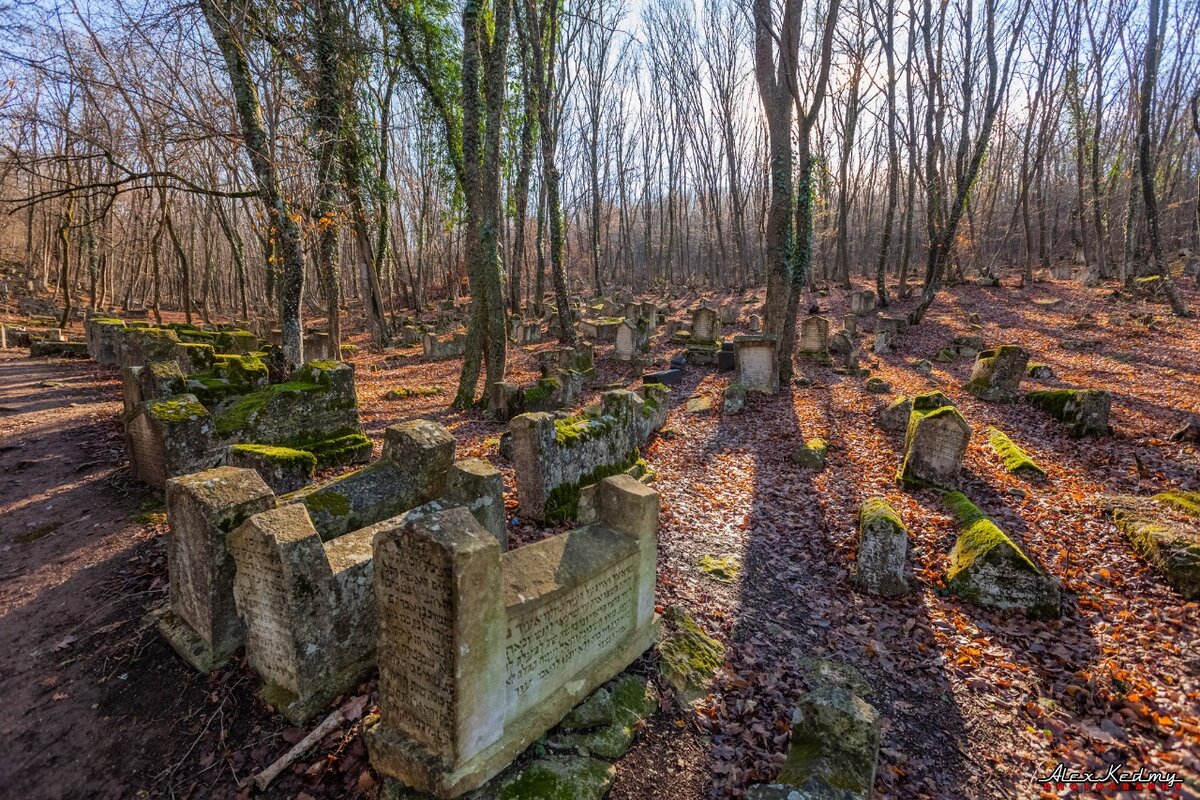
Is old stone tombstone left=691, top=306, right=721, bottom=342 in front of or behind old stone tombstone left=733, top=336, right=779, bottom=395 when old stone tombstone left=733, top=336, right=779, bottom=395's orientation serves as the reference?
behind

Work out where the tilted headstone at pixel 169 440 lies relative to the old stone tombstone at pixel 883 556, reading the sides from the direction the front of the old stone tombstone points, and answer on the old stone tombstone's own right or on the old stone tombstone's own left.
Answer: on the old stone tombstone's own right

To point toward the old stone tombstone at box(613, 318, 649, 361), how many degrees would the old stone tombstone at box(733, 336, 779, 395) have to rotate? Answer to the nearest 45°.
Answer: approximately 135° to its right

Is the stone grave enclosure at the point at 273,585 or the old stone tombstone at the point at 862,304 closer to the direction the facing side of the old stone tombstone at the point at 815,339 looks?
the stone grave enclosure

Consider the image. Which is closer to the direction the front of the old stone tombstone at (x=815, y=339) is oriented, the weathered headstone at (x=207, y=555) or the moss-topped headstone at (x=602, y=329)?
the weathered headstone

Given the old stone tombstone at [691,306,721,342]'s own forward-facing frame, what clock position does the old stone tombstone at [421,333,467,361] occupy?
the old stone tombstone at [421,333,467,361] is roughly at 3 o'clock from the old stone tombstone at [691,306,721,342].

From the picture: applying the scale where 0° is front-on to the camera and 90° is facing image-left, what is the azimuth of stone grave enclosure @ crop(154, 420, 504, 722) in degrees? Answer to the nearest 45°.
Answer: approximately 45°

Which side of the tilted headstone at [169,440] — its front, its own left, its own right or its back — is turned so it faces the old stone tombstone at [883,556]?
left

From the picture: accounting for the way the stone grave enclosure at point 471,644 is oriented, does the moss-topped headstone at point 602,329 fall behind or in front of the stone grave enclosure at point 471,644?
behind
